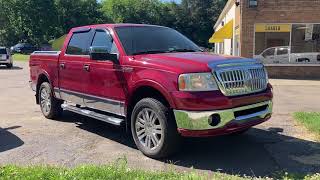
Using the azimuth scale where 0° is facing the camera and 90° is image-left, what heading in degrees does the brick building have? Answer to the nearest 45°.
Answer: approximately 0°

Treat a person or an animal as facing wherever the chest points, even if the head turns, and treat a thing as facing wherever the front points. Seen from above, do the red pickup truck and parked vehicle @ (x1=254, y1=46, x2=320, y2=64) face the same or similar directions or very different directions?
very different directions

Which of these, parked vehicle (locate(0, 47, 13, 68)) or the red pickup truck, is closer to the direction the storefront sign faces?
the red pickup truck

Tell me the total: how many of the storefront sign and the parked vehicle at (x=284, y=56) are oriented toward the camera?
1

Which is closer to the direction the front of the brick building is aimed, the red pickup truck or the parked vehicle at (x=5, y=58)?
the red pickup truck

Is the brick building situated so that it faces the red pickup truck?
yes

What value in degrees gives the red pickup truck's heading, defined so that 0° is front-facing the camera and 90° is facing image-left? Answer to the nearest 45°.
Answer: approximately 315°

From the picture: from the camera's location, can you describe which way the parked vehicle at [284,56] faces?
facing to the left of the viewer

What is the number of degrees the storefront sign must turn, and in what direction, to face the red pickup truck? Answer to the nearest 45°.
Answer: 0° — it already faces it

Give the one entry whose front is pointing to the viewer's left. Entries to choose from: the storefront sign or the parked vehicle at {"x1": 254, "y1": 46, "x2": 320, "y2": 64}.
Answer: the parked vehicle
